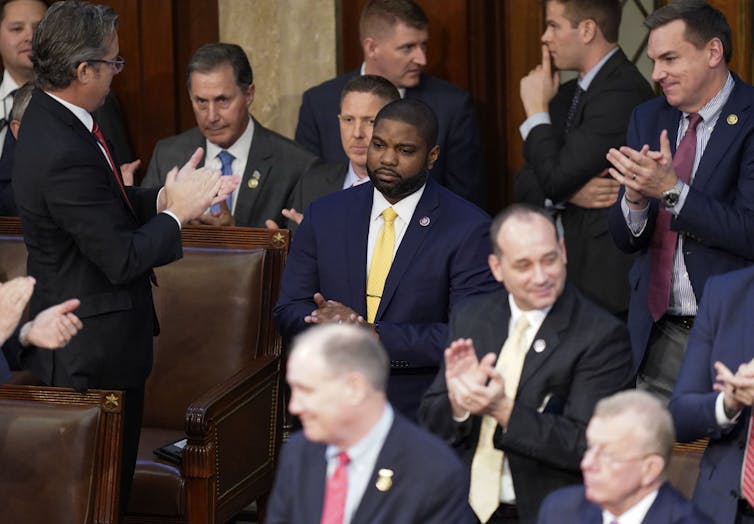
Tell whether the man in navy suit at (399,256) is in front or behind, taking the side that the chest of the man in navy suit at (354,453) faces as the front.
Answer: behind

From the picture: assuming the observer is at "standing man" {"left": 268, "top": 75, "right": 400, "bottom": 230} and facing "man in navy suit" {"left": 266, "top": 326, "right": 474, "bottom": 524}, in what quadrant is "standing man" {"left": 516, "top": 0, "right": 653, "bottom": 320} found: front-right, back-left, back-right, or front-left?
back-left

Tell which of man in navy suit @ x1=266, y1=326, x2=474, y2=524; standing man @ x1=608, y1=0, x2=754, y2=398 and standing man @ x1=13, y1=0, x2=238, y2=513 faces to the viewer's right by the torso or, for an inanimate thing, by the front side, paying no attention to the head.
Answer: standing man @ x1=13, y1=0, x2=238, y2=513

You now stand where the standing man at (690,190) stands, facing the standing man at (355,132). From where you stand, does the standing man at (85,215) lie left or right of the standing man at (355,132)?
left

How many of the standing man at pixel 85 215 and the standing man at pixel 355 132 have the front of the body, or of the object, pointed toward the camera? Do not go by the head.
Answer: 1
